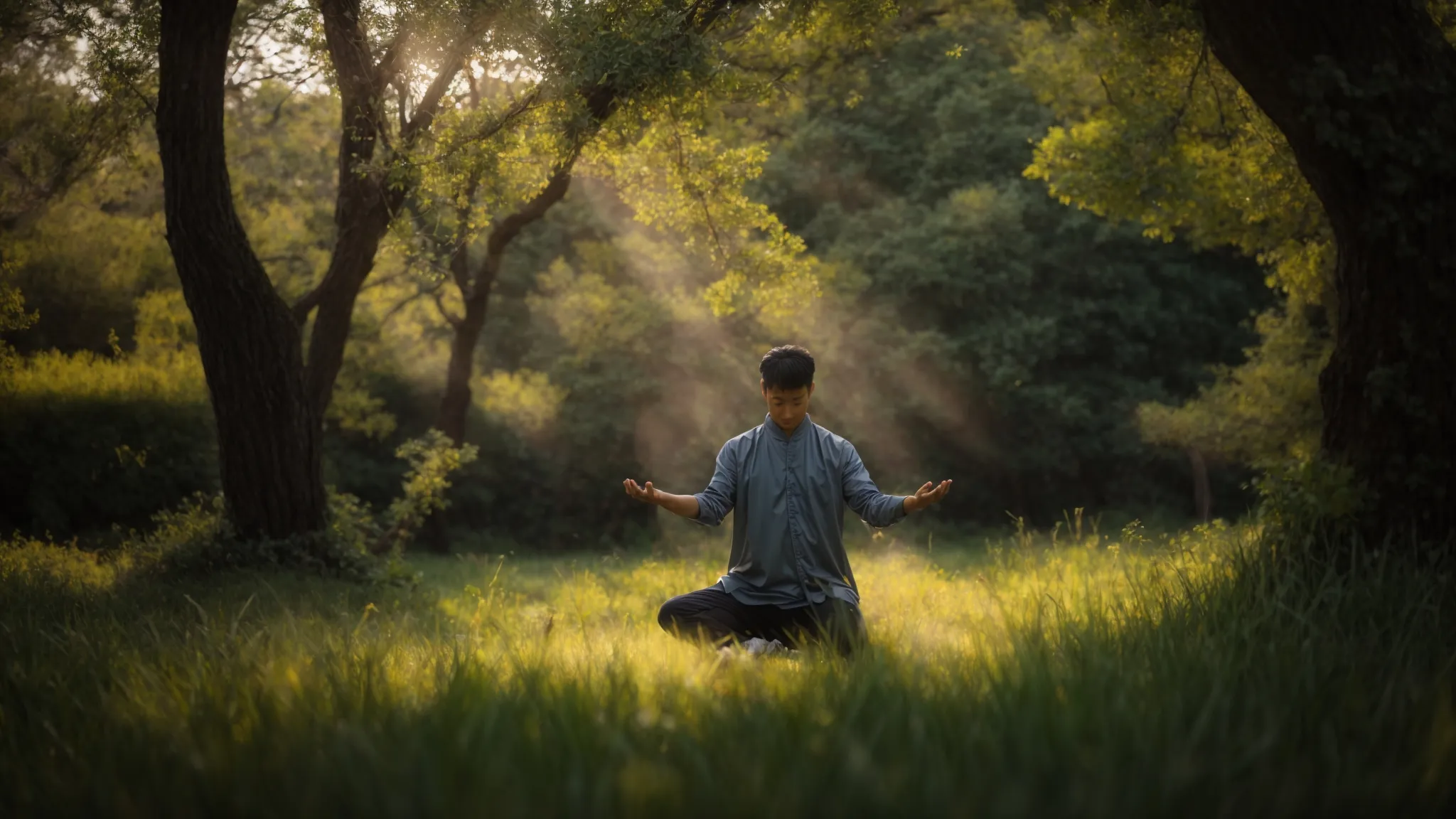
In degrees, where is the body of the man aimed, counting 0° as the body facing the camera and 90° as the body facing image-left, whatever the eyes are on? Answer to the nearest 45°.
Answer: approximately 0°

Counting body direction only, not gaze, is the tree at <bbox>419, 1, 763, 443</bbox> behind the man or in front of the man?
behind

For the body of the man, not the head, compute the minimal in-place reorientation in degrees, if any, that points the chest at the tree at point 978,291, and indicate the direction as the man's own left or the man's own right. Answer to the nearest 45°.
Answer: approximately 180°

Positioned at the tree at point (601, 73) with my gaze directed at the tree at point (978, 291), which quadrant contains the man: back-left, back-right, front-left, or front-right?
back-right

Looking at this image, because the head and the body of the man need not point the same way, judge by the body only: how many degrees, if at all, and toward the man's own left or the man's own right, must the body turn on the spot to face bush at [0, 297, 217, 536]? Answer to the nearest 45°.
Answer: approximately 135° to the man's own right

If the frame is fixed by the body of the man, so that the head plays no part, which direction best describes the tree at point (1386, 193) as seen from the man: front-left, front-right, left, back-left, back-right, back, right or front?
left

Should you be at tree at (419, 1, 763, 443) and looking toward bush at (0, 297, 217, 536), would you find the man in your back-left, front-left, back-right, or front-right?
back-left
